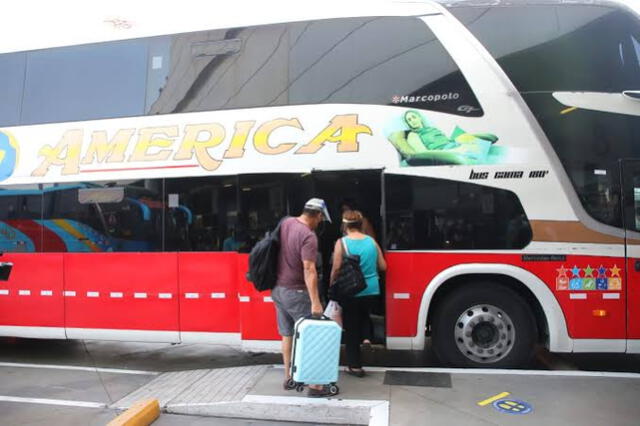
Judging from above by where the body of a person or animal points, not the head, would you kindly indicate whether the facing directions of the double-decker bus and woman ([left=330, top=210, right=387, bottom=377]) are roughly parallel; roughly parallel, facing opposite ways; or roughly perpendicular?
roughly perpendicular

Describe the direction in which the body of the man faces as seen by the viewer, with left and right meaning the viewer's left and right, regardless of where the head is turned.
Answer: facing away from the viewer and to the right of the viewer

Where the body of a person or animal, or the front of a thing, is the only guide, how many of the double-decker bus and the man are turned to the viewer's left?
0

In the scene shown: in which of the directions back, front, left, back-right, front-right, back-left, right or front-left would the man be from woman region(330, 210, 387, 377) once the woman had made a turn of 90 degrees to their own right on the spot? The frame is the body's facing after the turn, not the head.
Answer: back-right

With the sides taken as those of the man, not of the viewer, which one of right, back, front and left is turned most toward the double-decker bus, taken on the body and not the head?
front

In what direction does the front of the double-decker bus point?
to the viewer's right

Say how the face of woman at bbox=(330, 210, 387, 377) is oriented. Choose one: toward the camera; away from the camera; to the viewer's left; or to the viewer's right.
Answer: away from the camera

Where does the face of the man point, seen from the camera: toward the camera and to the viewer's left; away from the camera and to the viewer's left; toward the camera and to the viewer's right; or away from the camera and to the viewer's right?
away from the camera and to the viewer's right

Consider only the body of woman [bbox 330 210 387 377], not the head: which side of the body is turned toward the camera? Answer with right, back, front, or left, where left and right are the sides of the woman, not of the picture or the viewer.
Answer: back
